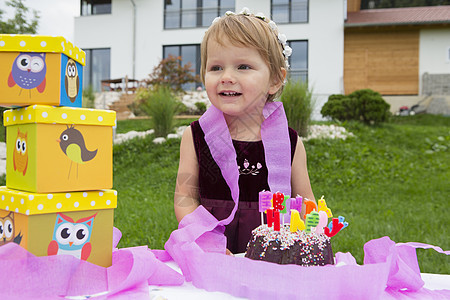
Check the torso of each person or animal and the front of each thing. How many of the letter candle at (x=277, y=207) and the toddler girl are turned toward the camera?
2

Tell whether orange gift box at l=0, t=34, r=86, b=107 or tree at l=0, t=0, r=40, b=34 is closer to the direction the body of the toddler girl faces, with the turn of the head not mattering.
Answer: the orange gift box

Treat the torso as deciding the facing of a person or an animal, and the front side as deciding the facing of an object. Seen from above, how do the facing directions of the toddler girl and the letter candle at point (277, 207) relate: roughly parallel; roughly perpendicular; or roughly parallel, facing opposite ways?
roughly parallel

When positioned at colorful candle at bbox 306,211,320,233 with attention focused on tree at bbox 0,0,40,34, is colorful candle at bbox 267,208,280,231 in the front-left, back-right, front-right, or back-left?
front-left

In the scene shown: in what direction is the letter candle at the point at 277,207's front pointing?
toward the camera

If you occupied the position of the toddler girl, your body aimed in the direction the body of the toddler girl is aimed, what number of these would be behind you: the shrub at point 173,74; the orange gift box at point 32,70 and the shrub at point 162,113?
2

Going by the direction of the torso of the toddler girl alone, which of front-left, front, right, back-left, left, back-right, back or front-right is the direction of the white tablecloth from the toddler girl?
front

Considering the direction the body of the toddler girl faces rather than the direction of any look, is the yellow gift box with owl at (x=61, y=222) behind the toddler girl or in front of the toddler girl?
in front

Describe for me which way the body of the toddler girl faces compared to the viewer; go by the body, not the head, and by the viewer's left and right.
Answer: facing the viewer
